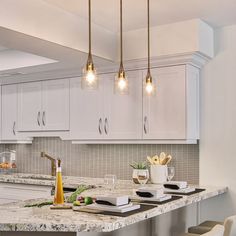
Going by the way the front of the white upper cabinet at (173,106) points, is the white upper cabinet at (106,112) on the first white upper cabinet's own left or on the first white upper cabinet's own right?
on the first white upper cabinet's own right

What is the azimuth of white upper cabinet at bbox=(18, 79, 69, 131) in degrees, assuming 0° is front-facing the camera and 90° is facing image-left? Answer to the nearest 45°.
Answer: approximately 45°

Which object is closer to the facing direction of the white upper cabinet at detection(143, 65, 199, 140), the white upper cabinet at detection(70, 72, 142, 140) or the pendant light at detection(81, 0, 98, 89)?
the pendant light

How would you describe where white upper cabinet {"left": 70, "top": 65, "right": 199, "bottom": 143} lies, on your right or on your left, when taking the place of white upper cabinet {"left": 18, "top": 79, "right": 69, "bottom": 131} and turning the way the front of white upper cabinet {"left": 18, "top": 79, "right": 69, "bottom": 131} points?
on your left

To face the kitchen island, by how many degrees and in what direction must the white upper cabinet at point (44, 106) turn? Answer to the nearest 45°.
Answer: approximately 45° to its left

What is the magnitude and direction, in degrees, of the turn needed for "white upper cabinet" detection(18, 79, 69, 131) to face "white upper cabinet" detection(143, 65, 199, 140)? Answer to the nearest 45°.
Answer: approximately 90° to its left

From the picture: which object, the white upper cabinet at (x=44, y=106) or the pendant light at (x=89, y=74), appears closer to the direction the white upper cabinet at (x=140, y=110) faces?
the pendant light

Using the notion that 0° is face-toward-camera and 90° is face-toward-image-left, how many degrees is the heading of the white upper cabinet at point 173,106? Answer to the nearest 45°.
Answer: approximately 45°

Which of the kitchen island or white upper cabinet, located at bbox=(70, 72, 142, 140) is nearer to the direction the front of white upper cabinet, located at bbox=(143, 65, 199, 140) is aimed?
the kitchen island

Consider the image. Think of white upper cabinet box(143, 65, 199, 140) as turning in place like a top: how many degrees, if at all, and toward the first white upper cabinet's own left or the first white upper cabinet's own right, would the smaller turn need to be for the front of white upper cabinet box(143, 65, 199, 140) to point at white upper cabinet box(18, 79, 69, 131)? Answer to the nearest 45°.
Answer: approximately 90° to the first white upper cabinet's own right

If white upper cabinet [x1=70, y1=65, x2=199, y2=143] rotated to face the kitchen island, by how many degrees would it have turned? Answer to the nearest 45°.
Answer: approximately 45° to its left
